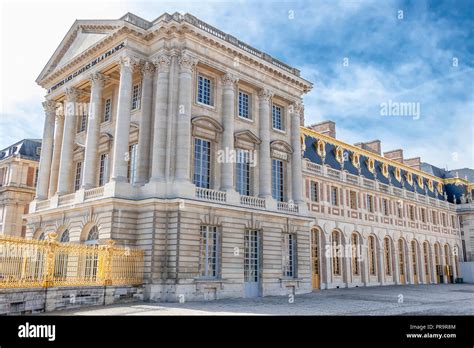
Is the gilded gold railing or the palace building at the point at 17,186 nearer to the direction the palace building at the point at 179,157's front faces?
the gilded gold railing

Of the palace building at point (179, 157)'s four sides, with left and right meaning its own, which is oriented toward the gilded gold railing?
front

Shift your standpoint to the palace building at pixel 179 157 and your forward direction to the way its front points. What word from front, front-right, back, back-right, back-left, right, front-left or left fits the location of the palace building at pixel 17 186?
right

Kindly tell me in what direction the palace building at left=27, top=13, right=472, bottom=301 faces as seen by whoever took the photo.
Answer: facing the viewer and to the left of the viewer
